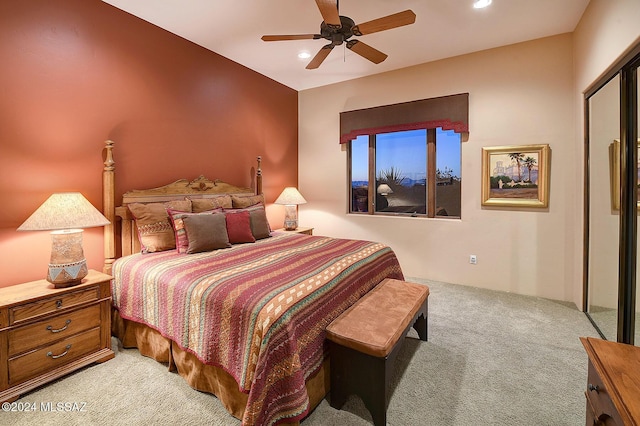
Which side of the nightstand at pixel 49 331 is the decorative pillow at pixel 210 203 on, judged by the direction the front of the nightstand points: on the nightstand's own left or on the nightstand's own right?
on the nightstand's own left

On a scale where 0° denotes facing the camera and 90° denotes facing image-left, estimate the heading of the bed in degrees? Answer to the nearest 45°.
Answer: approximately 315°

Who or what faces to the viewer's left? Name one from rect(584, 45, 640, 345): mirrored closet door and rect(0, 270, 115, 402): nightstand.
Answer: the mirrored closet door

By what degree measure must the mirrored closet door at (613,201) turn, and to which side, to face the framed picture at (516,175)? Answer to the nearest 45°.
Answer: approximately 45° to its right

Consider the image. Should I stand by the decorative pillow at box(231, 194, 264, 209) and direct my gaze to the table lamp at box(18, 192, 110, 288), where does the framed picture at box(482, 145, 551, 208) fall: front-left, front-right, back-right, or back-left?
back-left

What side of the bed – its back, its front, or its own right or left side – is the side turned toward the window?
left

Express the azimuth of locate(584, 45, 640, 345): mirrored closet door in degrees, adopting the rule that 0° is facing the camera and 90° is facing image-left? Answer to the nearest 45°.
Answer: approximately 90°

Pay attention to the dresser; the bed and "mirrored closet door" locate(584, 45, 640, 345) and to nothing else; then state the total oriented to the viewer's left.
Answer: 2

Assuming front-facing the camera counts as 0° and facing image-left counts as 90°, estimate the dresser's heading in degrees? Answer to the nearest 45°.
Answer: approximately 90°

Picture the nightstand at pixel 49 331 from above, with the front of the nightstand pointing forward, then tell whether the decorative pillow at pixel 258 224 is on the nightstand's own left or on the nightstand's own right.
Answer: on the nightstand's own left
